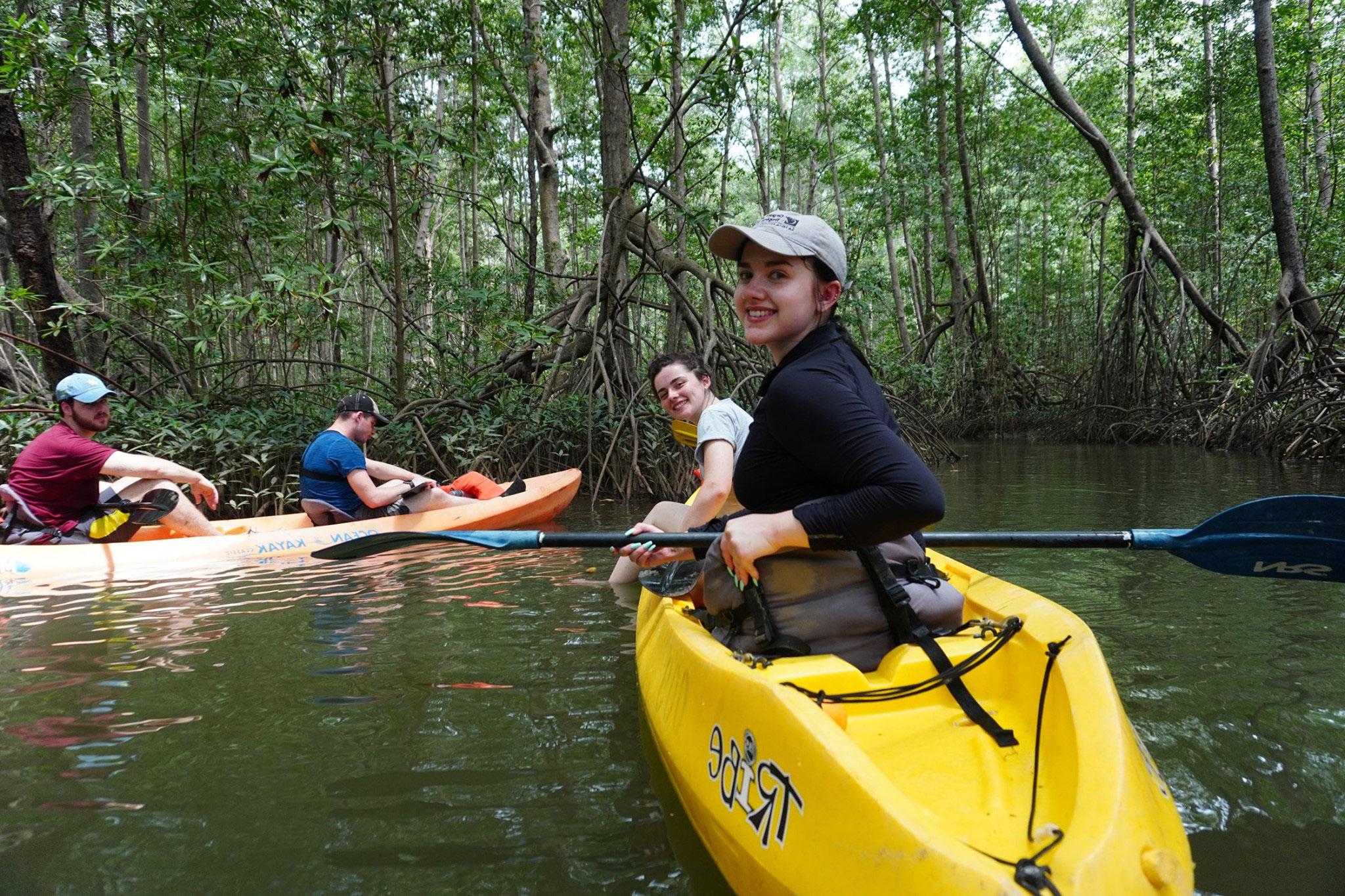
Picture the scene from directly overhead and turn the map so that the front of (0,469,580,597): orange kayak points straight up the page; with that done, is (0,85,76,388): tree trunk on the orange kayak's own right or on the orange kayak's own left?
on the orange kayak's own left

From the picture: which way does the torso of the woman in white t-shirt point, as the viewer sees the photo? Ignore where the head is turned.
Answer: to the viewer's left

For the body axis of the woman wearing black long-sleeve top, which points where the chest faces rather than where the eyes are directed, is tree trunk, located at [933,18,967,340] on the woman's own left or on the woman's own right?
on the woman's own right

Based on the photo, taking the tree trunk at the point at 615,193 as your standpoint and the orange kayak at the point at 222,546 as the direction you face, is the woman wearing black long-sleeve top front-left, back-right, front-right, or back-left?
front-left

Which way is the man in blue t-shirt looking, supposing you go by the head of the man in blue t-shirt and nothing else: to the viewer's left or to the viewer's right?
to the viewer's right

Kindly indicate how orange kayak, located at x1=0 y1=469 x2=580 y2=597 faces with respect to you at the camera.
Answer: facing to the right of the viewer

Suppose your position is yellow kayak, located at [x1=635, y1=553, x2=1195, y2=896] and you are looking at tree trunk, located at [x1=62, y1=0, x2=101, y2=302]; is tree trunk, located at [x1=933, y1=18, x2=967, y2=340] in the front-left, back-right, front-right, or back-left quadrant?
front-right

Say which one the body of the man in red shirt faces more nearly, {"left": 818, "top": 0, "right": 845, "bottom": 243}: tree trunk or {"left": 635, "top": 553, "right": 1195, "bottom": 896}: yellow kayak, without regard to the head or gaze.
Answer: the tree trunk

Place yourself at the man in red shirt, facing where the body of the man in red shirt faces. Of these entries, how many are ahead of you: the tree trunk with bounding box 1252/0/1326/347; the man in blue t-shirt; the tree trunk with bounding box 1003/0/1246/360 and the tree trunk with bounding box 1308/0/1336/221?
4

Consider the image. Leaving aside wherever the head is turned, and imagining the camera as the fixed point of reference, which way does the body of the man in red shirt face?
to the viewer's right

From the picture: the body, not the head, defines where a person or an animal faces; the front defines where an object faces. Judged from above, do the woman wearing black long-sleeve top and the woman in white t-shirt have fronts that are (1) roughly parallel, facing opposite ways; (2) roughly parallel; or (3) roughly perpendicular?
roughly parallel

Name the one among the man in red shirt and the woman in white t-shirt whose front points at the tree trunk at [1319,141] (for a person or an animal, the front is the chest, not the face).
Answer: the man in red shirt
